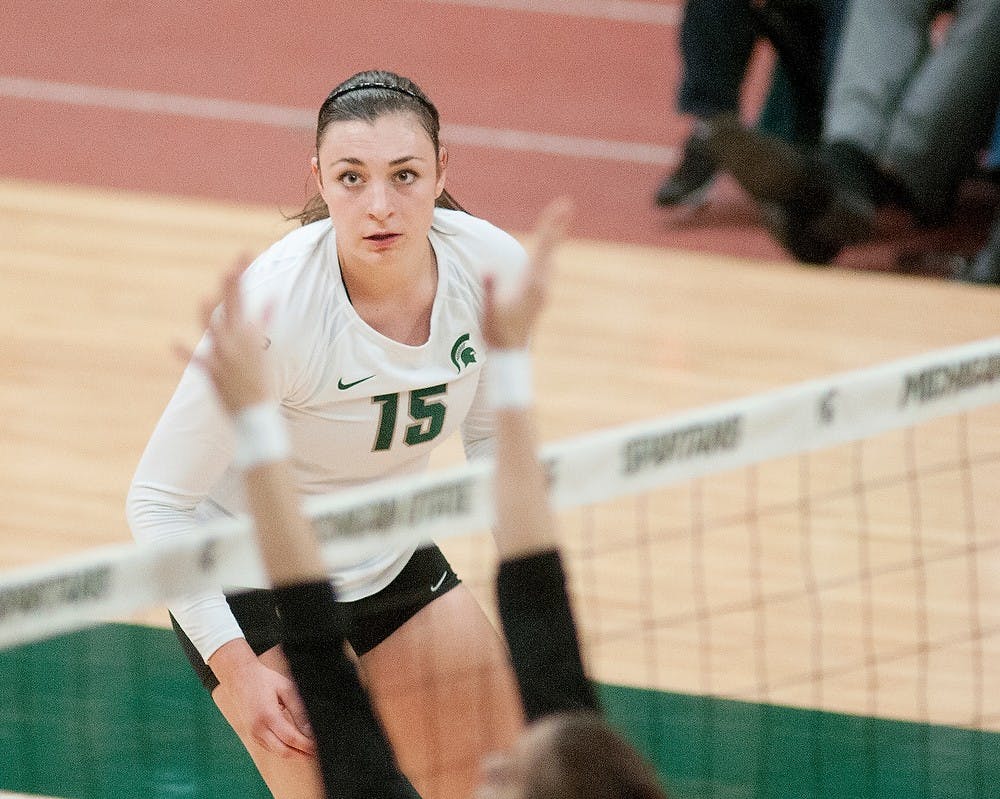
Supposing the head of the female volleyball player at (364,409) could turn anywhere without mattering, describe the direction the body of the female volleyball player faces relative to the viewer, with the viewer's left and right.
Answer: facing the viewer

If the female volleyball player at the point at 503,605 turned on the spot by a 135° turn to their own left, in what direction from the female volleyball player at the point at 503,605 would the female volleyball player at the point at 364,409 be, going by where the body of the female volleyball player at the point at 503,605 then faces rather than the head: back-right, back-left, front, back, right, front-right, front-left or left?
back

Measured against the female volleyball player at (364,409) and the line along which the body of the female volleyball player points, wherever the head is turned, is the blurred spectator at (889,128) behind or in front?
behind

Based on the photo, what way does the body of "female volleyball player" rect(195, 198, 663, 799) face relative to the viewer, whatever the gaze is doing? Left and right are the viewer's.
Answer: facing away from the viewer and to the left of the viewer

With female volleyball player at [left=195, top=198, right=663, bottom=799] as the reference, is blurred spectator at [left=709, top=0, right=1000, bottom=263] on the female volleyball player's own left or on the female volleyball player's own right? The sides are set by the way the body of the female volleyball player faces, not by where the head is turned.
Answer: on the female volleyball player's own right

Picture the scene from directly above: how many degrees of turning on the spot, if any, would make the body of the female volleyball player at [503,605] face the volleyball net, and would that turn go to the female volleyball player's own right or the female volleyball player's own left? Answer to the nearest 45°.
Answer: approximately 45° to the female volleyball player's own right

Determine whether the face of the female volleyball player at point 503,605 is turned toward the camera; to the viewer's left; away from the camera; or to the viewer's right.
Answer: away from the camera

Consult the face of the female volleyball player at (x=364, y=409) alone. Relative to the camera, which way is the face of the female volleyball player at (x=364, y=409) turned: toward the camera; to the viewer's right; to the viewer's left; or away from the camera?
toward the camera
